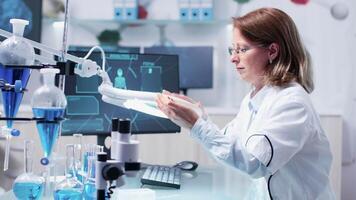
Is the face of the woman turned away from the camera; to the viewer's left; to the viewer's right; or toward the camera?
to the viewer's left

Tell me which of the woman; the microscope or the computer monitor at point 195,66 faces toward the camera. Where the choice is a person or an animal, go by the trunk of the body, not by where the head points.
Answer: the computer monitor

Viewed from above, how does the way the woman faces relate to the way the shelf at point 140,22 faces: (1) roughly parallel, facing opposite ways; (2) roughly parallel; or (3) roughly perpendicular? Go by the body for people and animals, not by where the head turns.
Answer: roughly perpendicular

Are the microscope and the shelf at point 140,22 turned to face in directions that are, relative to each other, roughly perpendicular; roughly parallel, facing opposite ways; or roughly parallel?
roughly perpendicular

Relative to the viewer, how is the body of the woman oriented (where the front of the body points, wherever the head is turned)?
to the viewer's left

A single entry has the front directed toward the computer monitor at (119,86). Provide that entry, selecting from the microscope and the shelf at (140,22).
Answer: the shelf

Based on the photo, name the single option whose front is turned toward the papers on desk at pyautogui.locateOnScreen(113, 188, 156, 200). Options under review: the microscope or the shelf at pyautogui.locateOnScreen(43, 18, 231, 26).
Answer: the shelf

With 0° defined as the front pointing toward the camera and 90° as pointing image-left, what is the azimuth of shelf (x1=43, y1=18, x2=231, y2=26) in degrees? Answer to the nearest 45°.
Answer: approximately 0°

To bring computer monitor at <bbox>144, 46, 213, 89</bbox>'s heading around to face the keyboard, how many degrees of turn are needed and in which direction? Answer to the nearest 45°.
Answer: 0° — it already faces it

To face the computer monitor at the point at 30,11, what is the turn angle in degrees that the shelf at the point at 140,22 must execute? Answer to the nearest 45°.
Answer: approximately 90° to its right
